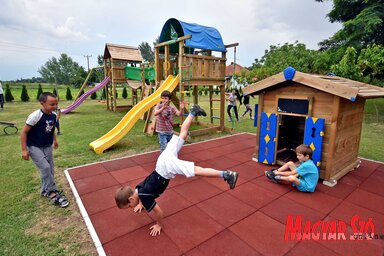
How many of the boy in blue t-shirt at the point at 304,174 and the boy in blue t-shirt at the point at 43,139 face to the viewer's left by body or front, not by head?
1

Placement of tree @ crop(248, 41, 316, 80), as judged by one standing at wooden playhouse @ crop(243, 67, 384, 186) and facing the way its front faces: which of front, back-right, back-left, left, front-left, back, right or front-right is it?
back-right

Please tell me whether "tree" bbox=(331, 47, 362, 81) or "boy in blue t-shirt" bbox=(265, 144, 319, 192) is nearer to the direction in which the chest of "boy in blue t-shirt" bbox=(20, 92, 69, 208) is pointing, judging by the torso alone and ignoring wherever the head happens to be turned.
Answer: the boy in blue t-shirt

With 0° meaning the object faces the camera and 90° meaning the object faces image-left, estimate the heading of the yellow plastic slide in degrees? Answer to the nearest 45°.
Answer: approximately 45°

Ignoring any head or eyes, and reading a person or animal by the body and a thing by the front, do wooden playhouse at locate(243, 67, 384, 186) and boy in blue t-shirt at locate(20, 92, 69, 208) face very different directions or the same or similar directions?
very different directions

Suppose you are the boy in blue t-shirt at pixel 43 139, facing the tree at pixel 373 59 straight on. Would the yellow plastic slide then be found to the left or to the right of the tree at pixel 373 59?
left

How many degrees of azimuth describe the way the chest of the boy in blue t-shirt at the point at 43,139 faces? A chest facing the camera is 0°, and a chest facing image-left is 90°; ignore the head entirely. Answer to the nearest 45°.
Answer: approximately 315°

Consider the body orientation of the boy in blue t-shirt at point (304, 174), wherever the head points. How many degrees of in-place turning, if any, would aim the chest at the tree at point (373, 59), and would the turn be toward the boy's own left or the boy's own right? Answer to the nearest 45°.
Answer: approximately 90° to the boy's own right

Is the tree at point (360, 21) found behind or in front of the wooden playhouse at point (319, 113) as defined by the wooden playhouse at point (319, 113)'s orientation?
behind

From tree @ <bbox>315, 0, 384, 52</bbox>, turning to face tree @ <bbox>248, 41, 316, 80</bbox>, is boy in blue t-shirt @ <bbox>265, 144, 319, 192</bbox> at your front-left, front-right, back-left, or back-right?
back-left

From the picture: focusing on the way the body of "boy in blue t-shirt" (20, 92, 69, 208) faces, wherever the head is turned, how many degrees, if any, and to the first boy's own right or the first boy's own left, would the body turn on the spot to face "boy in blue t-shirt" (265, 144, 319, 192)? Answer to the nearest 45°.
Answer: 0° — they already face them

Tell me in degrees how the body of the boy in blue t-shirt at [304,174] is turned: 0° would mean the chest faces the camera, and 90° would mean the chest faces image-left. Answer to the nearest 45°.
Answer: approximately 90°

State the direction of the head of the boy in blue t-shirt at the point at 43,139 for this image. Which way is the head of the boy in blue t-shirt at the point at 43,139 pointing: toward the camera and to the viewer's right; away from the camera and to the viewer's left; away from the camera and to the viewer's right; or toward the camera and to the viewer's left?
toward the camera and to the viewer's right

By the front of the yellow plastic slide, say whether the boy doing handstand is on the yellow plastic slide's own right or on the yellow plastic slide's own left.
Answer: on the yellow plastic slide's own left

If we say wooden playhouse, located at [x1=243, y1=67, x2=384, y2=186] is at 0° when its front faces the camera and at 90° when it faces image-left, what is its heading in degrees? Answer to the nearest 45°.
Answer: approximately 45°
